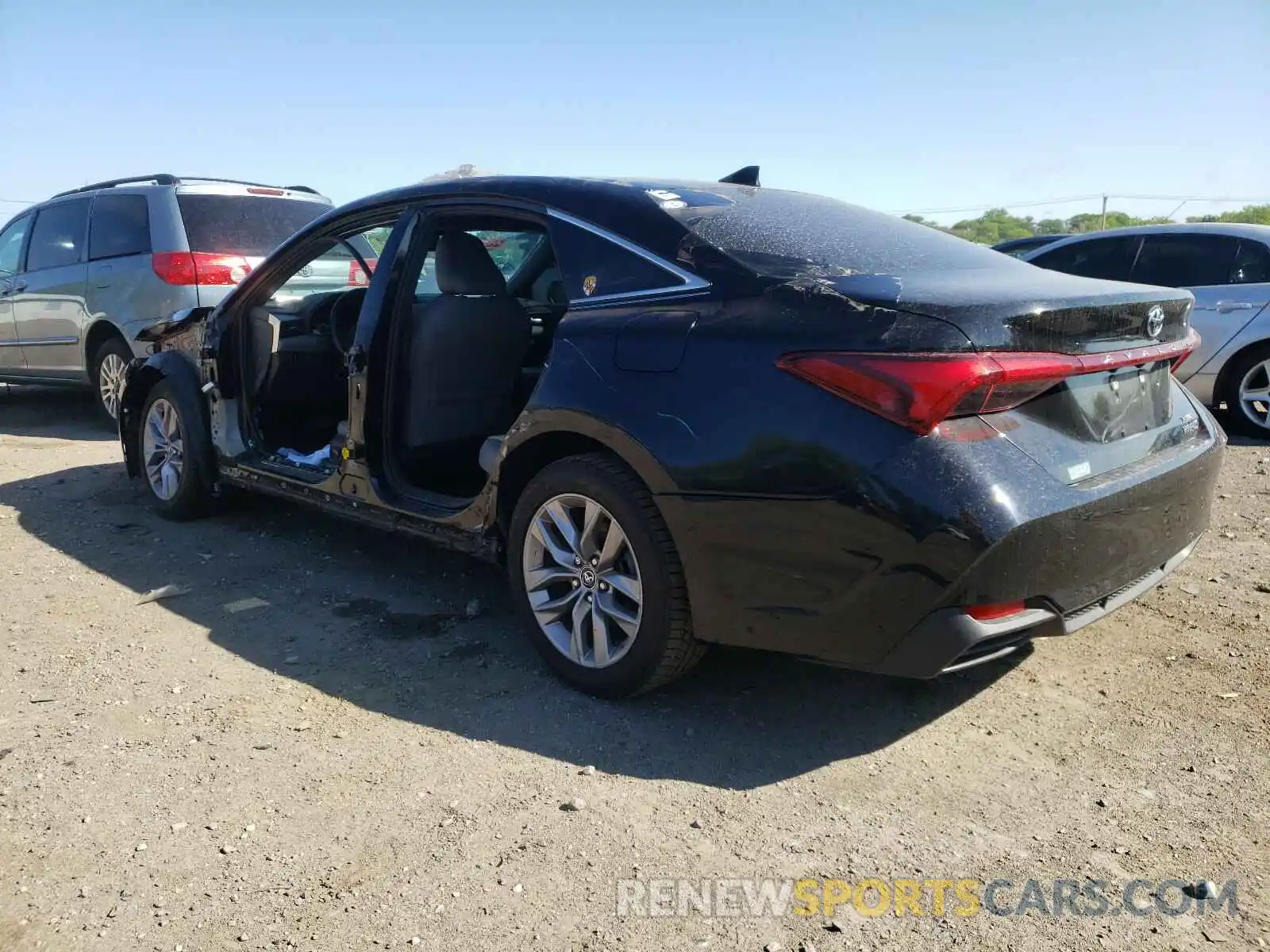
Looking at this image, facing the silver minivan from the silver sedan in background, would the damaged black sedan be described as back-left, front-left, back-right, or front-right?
front-left

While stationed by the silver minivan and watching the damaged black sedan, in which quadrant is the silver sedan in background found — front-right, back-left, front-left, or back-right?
front-left

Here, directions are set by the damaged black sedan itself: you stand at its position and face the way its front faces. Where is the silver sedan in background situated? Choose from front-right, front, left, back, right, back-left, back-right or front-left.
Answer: right

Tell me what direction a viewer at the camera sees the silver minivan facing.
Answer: facing away from the viewer and to the left of the viewer

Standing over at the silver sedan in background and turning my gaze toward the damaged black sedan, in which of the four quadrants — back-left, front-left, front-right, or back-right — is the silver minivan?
front-right

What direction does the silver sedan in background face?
to the viewer's left

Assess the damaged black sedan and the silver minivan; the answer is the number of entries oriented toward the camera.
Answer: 0

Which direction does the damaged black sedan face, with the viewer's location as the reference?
facing away from the viewer and to the left of the viewer

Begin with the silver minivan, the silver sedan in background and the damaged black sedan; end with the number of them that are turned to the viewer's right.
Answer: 0

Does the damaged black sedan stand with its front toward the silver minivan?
yes

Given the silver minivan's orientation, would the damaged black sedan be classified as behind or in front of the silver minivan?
behind

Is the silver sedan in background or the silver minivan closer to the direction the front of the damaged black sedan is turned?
the silver minivan

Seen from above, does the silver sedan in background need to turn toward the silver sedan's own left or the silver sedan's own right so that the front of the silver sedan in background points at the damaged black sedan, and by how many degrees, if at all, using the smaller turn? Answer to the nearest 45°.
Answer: approximately 90° to the silver sedan's own left
